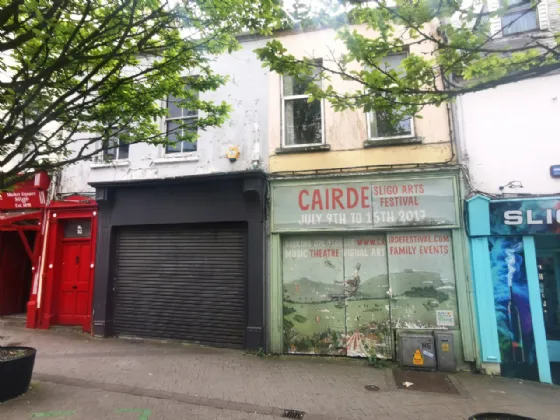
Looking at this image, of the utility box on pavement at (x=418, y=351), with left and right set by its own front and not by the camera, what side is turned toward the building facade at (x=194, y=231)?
right

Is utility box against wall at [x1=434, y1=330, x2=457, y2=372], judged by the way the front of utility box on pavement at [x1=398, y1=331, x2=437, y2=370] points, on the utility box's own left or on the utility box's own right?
on the utility box's own left

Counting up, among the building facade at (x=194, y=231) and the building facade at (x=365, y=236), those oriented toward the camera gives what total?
2

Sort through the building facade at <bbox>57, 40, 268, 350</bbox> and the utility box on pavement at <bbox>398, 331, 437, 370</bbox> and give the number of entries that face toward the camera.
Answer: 2

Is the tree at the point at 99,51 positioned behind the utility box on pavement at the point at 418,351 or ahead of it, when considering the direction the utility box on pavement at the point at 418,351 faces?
ahead

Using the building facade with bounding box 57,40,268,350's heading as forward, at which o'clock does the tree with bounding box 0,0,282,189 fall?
The tree is roughly at 1 o'clock from the building facade.

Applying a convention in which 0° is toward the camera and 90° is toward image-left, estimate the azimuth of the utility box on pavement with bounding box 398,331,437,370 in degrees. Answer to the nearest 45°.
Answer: approximately 0°

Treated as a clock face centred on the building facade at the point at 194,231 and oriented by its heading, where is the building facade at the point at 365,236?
the building facade at the point at 365,236 is roughly at 10 o'clock from the building facade at the point at 194,231.

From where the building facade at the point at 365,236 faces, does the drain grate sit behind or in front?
in front

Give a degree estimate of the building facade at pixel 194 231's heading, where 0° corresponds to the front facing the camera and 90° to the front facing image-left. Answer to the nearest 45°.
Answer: approximately 0°

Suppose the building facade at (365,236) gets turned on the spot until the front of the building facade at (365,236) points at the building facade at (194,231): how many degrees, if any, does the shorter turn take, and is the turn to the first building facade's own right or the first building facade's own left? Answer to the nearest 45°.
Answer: approximately 90° to the first building facade's own right

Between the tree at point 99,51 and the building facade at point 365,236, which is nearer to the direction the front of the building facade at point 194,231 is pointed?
the tree

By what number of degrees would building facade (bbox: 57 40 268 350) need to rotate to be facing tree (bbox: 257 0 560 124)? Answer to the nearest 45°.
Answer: approximately 45° to its left
